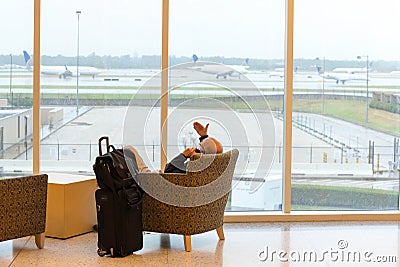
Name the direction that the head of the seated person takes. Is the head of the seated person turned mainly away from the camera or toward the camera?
away from the camera

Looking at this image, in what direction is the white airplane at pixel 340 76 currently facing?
to the viewer's right

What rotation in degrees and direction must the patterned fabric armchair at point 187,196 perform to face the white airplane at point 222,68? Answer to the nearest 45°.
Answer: approximately 45° to its right

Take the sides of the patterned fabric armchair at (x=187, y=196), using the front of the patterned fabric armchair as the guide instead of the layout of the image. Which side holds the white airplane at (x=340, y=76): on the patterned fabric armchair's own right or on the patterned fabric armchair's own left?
on the patterned fabric armchair's own right

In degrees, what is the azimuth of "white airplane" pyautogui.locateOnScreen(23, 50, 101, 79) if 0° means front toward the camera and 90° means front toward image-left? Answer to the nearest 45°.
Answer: approximately 270°

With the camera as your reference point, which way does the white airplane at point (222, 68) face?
facing to the right of the viewer
